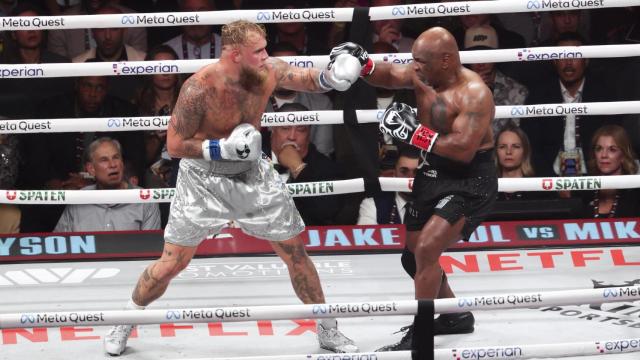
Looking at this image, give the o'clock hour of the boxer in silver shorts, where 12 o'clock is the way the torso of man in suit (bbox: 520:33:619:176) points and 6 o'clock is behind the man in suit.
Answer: The boxer in silver shorts is roughly at 1 o'clock from the man in suit.

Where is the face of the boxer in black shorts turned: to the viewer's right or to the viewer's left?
to the viewer's left

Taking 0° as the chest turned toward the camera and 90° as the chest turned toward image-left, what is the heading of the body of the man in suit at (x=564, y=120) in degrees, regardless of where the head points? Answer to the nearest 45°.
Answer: approximately 0°

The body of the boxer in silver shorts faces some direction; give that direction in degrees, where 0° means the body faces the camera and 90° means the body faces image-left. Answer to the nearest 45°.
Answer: approximately 315°

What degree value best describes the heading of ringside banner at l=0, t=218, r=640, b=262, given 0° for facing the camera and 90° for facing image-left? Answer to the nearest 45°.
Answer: approximately 0°

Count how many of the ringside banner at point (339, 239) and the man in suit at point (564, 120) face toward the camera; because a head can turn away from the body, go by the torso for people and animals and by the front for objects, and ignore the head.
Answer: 2

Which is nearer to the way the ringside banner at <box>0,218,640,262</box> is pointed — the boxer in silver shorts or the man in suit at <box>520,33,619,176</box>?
the boxer in silver shorts
